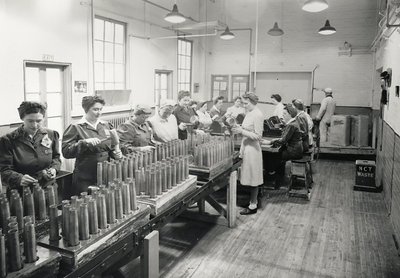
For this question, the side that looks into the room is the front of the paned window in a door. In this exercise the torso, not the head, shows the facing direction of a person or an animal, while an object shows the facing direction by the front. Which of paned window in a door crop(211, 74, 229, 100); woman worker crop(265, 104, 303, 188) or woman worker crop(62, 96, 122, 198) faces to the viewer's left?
woman worker crop(265, 104, 303, 188)

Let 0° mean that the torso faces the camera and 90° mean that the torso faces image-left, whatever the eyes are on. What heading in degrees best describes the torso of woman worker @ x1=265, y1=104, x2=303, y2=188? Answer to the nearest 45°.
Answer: approximately 90°

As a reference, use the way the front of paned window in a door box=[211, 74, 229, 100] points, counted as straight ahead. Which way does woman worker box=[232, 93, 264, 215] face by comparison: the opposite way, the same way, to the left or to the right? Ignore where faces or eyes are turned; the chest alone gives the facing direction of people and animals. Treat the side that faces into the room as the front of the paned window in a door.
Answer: to the right

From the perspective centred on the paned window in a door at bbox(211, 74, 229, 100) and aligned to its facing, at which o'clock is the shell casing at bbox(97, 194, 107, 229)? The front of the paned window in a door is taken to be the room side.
The shell casing is roughly at 12 o'clock from the paned window in a door.

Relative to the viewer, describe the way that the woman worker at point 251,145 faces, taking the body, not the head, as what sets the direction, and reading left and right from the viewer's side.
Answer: facing to the left of the viewer

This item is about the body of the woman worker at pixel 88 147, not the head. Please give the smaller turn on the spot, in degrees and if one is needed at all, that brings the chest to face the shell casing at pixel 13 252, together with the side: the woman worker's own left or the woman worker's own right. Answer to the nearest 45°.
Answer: approximately 45° to the woman worker's own right
